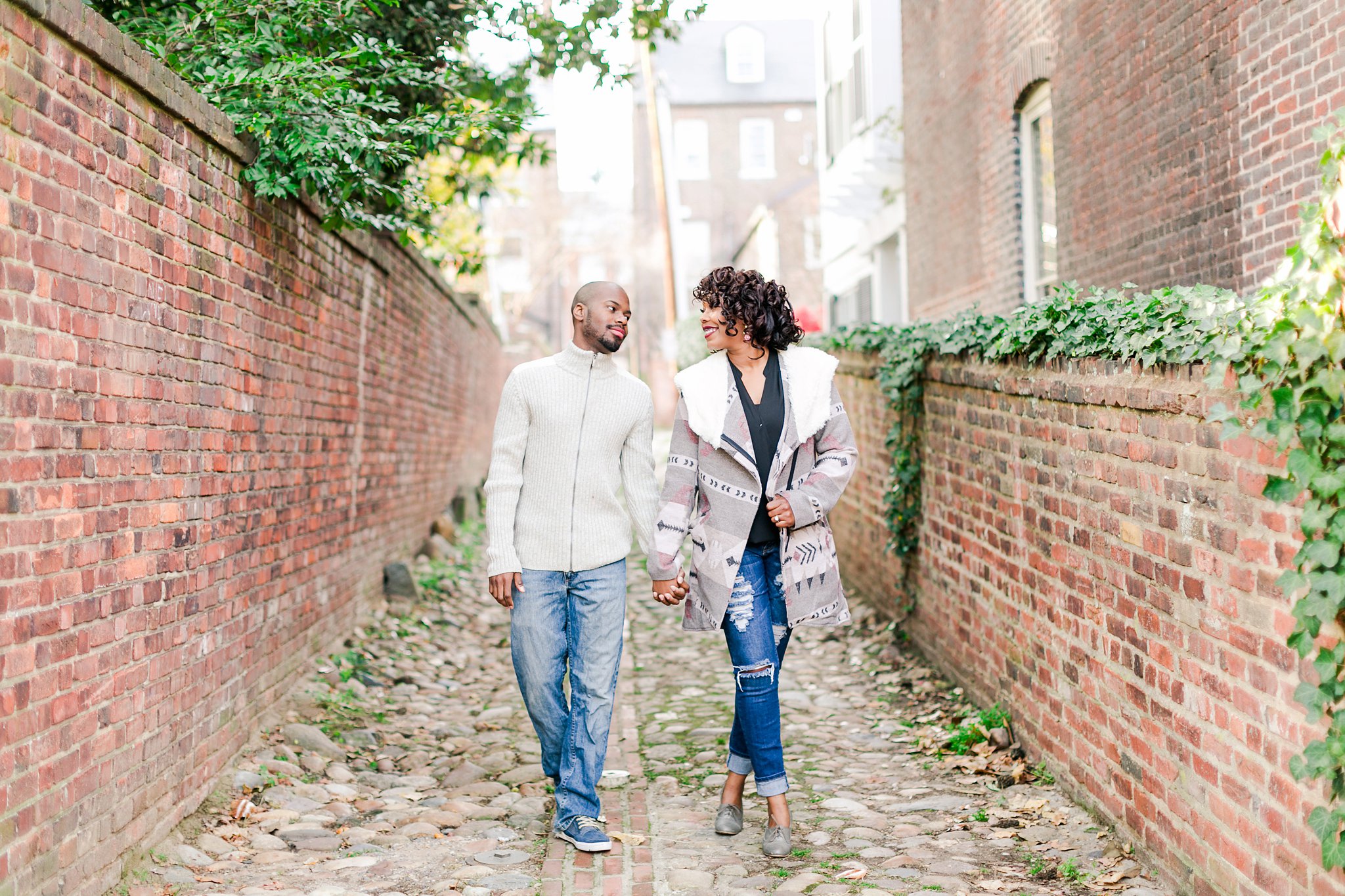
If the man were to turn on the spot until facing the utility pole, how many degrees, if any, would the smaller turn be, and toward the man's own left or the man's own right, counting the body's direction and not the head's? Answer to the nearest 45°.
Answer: approximately 180°

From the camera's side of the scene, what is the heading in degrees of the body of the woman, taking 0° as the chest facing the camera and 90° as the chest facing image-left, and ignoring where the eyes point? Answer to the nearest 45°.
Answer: approximately 0°

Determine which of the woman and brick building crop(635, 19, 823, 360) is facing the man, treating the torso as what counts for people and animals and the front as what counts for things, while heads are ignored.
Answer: the brick building

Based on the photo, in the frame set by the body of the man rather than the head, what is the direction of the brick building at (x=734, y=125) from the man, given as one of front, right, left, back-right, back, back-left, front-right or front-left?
back

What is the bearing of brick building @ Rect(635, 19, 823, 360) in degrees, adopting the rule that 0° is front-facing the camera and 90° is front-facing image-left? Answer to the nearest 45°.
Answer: approximately 0°

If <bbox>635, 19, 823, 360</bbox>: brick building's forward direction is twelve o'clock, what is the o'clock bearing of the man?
The man is roughly at 12 o'clock from the brick building.

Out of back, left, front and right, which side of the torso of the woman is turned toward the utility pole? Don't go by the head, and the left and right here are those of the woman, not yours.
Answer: back

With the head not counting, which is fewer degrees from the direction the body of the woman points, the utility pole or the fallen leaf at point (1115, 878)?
the fallen leaf

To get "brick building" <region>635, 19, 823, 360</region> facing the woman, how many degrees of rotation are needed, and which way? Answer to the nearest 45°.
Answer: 0° — it already faces them

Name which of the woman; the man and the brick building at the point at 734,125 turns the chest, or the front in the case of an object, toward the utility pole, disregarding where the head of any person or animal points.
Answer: the brick building

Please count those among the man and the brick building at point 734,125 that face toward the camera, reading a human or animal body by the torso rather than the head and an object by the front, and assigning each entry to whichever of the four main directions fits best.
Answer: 2
